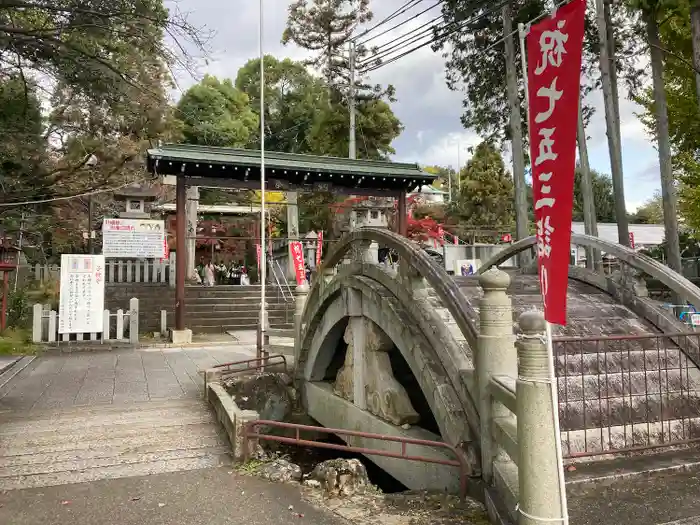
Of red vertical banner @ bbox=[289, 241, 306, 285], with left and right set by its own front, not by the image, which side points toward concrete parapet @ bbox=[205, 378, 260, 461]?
front

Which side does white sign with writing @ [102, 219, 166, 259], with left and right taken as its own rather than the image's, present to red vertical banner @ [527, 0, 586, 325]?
front

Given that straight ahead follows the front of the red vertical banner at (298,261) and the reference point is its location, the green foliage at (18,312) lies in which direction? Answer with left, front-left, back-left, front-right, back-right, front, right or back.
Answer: right

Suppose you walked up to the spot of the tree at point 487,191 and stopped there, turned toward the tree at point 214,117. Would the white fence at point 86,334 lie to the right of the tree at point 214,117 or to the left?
left

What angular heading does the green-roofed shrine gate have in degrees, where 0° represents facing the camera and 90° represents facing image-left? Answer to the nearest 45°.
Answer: approximately 0°

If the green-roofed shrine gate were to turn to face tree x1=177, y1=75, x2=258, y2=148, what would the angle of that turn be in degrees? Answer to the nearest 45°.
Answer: approximately 180°

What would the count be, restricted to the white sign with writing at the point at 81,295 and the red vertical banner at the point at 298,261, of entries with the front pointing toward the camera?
2

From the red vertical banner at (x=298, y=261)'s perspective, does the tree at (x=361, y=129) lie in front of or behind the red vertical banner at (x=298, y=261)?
behind

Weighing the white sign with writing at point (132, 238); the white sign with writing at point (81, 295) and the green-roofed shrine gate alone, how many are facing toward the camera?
3
